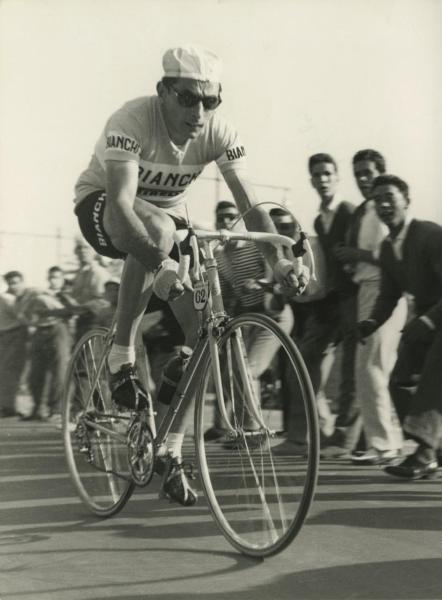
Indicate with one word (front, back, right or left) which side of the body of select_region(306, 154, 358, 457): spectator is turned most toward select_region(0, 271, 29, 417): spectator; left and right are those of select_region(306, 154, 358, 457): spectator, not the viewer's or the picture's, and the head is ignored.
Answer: right

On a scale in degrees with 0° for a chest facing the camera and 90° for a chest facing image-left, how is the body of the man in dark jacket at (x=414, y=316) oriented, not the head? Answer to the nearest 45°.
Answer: approximately 45°

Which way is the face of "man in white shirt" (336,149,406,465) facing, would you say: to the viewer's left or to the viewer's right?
to the viewer's left

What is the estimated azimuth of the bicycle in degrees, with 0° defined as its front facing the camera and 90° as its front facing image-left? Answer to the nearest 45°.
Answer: approximately 315°

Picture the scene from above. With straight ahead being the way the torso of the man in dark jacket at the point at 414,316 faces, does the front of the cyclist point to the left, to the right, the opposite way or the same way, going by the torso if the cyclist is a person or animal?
to the left

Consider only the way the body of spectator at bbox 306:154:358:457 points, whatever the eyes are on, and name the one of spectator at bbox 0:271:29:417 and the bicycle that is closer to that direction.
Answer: the bicycle

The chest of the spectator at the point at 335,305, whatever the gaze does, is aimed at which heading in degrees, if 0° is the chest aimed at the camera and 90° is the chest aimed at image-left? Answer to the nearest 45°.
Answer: approximately 45°

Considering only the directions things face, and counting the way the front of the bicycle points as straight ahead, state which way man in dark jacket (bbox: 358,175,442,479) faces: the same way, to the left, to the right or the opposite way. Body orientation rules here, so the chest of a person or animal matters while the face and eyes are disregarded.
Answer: to the right

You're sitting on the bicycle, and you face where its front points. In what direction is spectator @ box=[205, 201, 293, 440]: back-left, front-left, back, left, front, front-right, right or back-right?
back-left

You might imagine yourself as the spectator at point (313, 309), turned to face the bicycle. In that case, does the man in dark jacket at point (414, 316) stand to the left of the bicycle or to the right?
left

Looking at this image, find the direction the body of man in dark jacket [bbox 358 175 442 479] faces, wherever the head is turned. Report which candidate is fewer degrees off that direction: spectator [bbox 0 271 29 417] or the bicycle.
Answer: the bicycle

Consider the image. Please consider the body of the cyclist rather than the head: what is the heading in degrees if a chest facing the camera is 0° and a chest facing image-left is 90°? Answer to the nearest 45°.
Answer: approximately 315°
